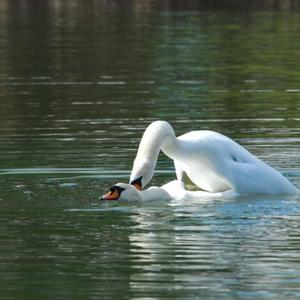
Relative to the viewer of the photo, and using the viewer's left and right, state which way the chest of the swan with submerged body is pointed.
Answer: facing to the left of the viewer

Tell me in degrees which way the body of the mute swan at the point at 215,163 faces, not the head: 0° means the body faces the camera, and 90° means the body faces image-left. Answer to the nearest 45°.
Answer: approximately 90°
